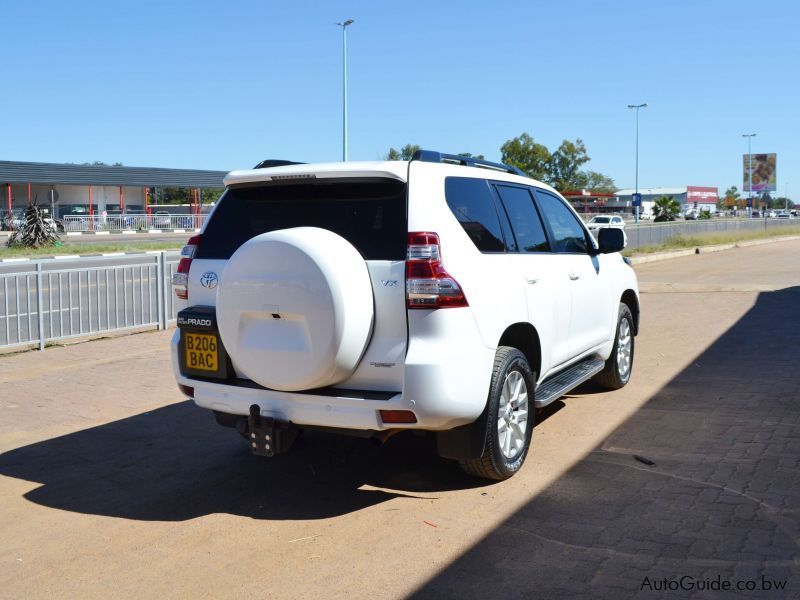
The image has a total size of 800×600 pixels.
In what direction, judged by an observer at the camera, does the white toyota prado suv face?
facing away from the viewer and to the right of the viewer

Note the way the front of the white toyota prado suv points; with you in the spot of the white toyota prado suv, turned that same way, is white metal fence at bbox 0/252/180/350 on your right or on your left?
on your left

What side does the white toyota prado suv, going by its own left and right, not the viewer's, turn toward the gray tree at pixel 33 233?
left
